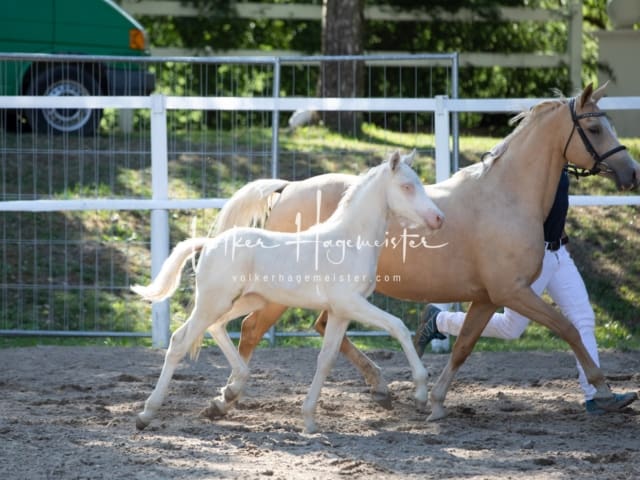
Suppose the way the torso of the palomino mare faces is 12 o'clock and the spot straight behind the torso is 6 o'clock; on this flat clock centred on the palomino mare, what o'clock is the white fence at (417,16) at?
The white fence is roughly at 9 o'clock from the palomino mare.

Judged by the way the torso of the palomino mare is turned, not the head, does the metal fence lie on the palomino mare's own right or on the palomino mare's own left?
on the palomino mare's own left

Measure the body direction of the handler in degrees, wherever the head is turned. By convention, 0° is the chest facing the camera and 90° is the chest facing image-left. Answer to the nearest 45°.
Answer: approximately 270°

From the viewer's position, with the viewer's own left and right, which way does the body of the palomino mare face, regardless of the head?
facing to the right of the viewer

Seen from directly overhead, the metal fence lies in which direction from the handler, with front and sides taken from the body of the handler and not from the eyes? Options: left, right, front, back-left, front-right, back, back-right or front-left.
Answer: back-left

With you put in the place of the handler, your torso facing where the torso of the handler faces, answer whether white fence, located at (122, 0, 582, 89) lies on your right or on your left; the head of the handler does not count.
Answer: on your left

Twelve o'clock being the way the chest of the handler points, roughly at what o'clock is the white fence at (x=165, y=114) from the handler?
The white fence is roughly at 7 o'clock from the handler.
